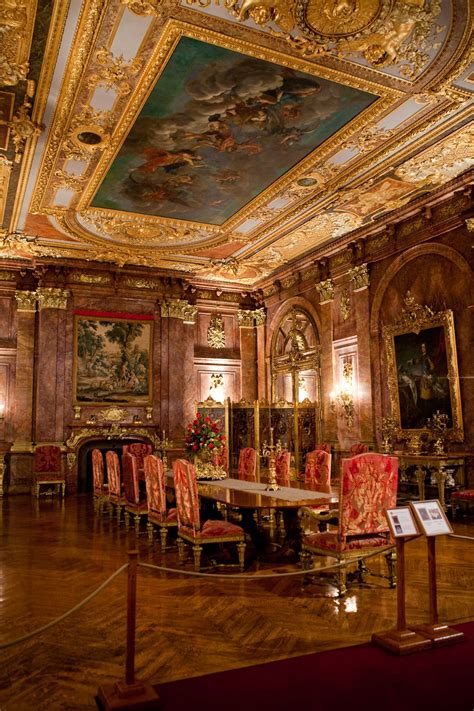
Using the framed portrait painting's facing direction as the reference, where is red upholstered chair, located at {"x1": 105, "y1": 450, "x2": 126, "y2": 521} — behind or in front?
in front

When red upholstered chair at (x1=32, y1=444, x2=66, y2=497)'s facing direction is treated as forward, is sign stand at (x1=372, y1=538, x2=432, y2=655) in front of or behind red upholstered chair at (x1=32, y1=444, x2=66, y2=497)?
in front

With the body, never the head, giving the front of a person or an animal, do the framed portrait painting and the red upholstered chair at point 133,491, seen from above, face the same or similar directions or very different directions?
very different directions

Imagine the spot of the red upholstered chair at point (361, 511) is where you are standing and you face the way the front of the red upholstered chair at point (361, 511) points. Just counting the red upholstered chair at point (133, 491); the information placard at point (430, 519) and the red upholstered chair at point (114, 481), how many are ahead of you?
2

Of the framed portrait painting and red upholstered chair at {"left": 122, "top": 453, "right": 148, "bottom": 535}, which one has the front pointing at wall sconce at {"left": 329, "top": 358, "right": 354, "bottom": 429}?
the red upholstered chair

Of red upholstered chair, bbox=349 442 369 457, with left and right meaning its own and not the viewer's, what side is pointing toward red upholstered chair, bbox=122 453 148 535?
front

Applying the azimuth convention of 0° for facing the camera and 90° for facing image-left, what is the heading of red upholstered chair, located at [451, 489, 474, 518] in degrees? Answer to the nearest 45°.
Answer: approximately 45°

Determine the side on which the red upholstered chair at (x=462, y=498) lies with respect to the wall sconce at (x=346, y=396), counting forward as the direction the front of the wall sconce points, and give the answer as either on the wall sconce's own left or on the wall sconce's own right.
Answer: on the wall sconce's own left

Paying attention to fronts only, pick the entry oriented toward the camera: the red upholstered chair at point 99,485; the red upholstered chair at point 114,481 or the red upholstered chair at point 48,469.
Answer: the red upholstered chair at point 48,469

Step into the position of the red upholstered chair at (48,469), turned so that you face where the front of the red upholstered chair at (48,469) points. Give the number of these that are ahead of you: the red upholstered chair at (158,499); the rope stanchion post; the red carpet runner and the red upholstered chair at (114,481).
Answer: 4

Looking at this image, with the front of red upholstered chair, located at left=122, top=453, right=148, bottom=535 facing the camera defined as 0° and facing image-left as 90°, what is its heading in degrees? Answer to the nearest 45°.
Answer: approximately 225°

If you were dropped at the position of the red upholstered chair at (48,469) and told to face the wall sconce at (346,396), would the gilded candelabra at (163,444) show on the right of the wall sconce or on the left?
left

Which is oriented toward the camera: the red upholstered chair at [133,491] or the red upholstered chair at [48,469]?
the red upholstered chair at [48,469]

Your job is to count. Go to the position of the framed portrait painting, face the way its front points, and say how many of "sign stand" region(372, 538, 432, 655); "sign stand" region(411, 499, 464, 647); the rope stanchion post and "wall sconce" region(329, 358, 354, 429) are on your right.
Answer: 1

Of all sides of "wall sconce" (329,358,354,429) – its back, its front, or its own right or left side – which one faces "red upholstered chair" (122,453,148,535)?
front

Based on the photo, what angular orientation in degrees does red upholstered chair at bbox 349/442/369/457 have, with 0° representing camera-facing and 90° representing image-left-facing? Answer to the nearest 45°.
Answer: approximately 45°

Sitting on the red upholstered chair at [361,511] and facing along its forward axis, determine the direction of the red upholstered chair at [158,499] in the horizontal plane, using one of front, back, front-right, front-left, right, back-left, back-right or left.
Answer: front

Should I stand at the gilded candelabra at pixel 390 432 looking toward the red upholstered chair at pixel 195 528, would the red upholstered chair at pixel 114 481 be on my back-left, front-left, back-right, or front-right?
front-right

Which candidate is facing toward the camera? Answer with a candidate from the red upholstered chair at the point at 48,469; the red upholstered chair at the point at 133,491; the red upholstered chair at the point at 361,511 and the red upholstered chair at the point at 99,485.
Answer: the red upholstered chair at the point at 48,469
